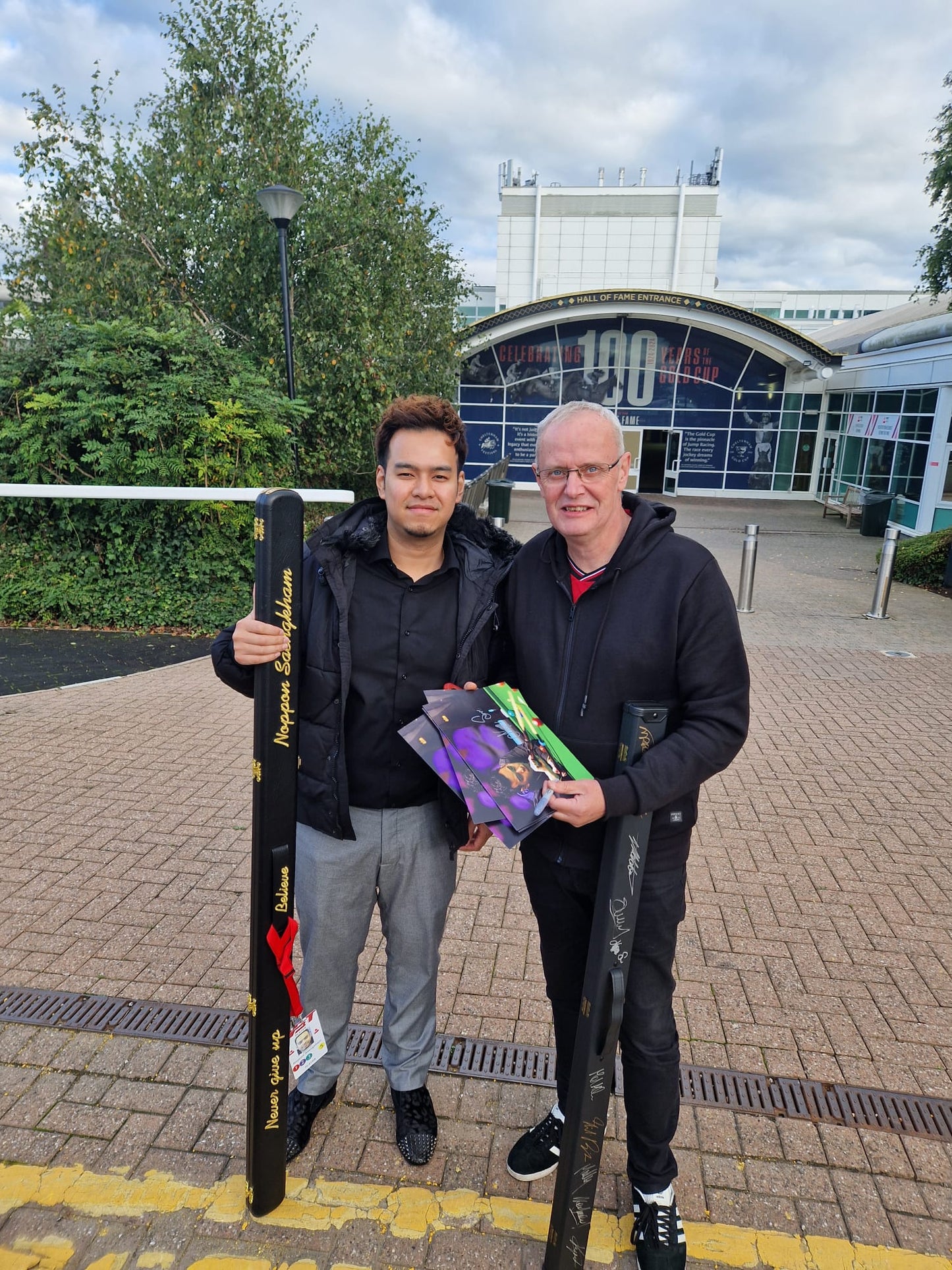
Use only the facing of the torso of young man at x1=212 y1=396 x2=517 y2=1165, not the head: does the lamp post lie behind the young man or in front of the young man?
behind

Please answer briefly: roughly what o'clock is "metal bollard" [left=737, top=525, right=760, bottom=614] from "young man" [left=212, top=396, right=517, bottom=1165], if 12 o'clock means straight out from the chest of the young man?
The metal bollard is roughly at 7 o'clock from the young man.

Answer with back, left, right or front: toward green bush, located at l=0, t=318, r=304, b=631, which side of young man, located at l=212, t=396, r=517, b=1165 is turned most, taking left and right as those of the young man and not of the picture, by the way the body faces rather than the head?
back

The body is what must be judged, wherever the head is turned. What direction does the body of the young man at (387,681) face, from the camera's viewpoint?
toward the camera

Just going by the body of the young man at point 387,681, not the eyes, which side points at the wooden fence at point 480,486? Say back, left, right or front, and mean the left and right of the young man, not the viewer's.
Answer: back

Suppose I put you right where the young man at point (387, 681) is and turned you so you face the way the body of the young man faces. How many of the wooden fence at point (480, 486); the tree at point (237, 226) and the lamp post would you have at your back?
3

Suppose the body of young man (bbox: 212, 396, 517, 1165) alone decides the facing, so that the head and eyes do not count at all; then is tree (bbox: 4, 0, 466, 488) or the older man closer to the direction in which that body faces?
the older man

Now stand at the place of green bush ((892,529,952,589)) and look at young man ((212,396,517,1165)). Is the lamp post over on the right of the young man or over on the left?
right

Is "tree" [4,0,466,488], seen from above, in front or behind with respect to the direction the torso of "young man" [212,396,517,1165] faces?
behind

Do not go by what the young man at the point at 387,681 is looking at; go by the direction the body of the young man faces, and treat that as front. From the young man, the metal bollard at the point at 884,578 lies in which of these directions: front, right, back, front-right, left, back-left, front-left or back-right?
back-left
